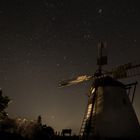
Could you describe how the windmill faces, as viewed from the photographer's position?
facing the viewer and to the left of the viewer
